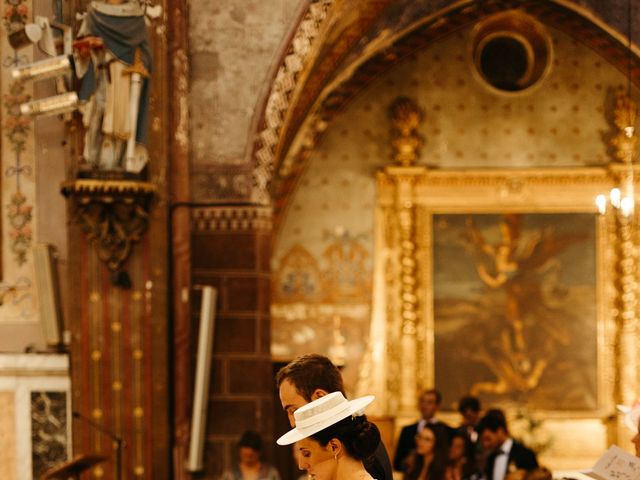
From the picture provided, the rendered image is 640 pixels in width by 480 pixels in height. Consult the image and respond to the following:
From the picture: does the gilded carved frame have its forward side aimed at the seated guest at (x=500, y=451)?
yes

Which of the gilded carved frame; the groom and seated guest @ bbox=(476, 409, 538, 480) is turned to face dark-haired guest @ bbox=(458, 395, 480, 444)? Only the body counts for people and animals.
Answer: the gilded carved frame

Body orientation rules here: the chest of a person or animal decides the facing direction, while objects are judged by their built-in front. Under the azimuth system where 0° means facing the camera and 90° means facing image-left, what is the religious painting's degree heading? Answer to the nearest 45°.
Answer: approximately 0°

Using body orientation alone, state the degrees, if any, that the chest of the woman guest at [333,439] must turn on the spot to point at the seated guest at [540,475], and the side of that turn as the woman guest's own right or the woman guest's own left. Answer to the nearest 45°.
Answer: approximately 90° to the woman guest's own right

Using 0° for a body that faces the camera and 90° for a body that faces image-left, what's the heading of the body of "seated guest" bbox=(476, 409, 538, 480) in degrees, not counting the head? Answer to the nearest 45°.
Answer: approximately 45°

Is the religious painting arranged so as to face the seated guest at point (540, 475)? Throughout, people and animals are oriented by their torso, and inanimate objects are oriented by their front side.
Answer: yes

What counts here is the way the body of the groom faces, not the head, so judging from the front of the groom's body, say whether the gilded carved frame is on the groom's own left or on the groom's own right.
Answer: on the groom's own right

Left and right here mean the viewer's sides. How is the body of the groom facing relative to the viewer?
facing to the left of the viewer

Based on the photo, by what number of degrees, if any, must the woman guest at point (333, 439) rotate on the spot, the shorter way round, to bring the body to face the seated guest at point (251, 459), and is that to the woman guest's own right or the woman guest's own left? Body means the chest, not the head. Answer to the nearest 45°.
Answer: approximately 90° to the woman guest's own right

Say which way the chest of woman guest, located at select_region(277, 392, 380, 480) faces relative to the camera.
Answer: to the viewer's left
